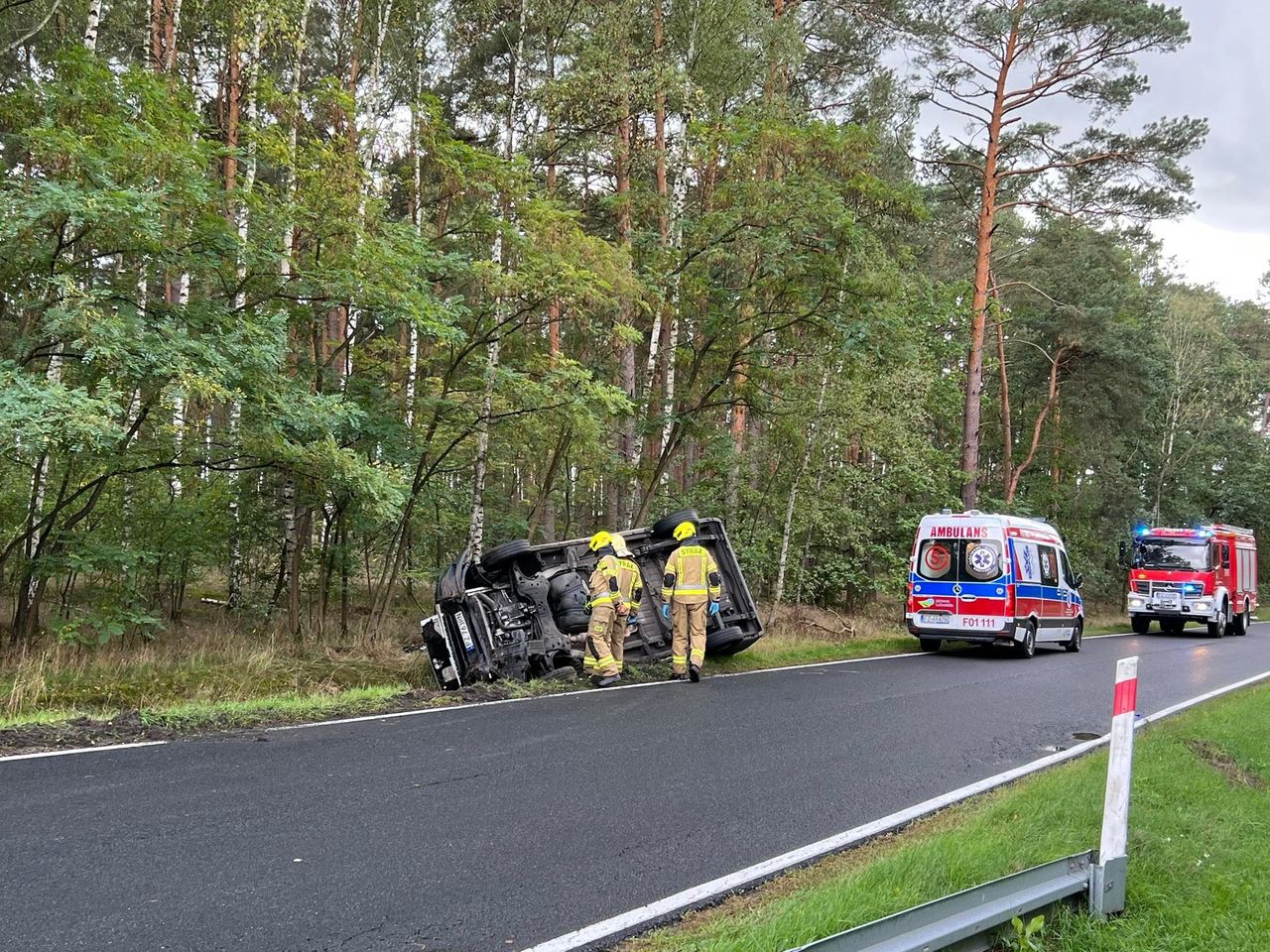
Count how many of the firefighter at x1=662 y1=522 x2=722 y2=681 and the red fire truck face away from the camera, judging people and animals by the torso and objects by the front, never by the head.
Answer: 1

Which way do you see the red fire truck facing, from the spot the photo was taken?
facing the viewer and to the left of the viewer

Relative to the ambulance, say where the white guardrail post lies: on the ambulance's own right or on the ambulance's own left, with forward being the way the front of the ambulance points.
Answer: on the ambulance's own right

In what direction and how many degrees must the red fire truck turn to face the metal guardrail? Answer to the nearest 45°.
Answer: approximately 45° to its left

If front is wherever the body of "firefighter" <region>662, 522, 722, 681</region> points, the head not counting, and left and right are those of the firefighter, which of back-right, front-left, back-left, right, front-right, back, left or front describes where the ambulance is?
front-right

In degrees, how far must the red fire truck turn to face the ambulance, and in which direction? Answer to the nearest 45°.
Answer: approximately 45° to its left

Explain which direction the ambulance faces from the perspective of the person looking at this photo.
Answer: facing away from the viewer and to the right of the viewer

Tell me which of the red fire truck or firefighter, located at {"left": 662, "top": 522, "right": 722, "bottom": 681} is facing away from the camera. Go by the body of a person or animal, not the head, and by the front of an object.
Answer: the firefighter

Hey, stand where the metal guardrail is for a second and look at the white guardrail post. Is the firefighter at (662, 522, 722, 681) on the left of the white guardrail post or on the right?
left

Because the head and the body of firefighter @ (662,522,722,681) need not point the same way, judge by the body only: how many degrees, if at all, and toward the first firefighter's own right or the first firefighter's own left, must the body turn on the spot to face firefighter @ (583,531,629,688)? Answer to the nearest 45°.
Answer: approximately 135° to the first firefighter's own left

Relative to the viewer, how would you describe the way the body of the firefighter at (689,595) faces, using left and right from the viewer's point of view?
facing away from the viewer

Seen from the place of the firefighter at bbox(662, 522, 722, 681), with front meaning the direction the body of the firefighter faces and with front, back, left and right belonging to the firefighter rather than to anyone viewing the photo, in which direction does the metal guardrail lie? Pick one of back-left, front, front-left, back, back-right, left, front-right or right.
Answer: back
